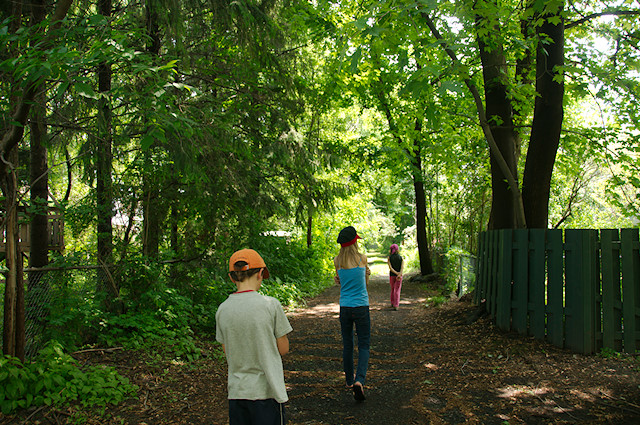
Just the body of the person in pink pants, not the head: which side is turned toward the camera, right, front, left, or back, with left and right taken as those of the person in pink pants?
back

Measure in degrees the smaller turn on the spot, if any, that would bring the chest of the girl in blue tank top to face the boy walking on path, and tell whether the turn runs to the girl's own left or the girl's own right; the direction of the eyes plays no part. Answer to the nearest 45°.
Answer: approximately 180°

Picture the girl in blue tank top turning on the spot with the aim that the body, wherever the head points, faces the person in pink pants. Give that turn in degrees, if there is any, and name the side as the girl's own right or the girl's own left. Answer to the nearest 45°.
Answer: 0° — they already face them

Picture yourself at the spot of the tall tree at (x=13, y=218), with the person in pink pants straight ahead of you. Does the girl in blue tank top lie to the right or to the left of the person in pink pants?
right

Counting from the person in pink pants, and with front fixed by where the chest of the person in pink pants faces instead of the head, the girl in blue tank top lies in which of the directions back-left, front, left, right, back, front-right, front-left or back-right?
back

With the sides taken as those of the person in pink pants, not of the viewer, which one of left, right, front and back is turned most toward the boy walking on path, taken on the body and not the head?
back

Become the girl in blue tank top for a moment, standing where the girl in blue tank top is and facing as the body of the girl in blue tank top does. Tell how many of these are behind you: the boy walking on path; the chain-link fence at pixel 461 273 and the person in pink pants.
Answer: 1

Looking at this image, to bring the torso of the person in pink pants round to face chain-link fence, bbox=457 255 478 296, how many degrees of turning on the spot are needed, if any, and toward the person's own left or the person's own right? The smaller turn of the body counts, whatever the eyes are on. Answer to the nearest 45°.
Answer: approximately 45° to the person's own right

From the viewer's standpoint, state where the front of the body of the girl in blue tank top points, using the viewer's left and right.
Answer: facing away from the viewer

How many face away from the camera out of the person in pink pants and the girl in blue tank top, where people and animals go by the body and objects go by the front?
2
